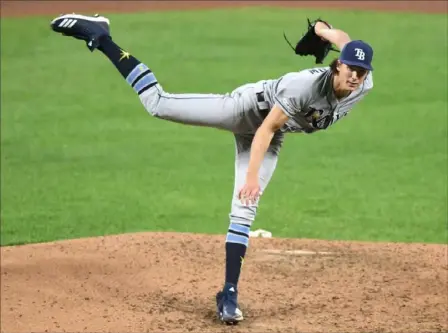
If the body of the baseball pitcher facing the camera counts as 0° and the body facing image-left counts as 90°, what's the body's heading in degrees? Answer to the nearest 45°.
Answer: approximately 315°
